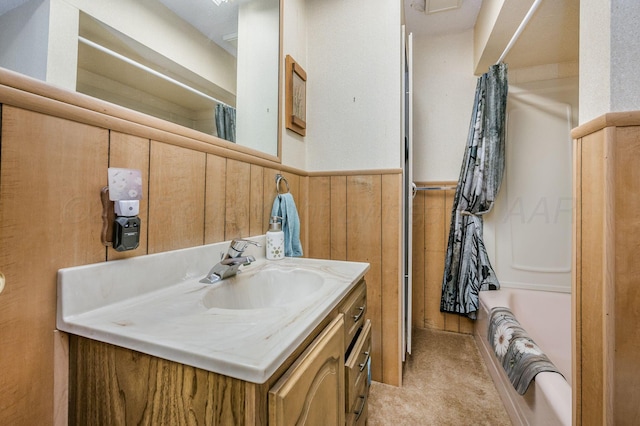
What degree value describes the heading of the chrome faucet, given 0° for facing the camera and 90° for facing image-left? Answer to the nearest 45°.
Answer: approximately 315°

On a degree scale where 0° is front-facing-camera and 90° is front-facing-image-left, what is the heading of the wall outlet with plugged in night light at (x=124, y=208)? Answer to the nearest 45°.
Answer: approximately 315°

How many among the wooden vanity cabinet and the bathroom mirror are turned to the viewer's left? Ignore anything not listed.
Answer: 0
